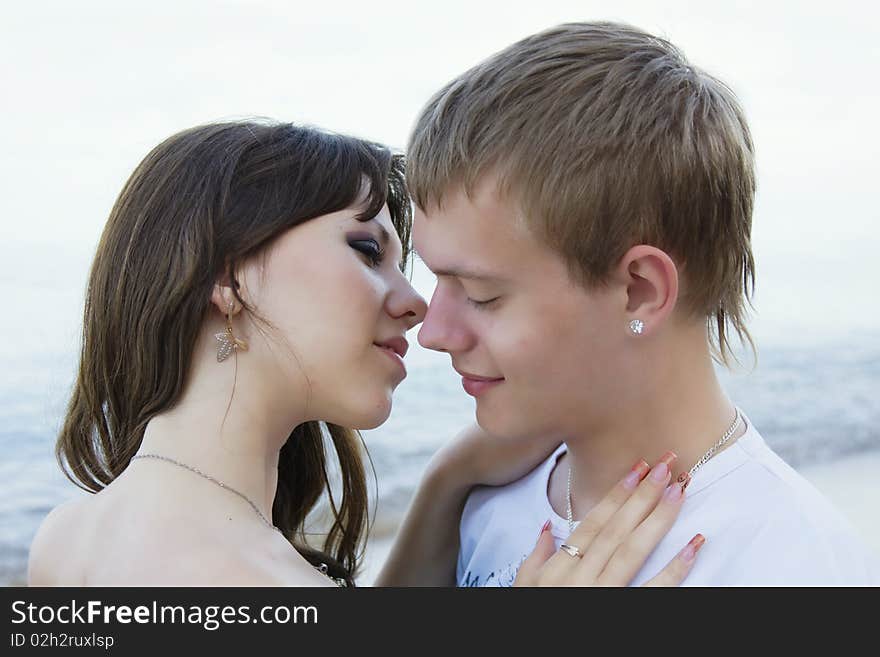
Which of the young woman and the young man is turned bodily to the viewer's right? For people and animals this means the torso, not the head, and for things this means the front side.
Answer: the young woman

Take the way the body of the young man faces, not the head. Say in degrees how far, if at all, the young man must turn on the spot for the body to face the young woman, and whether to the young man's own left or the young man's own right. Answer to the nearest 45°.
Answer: approximately 45° to the young man's own right

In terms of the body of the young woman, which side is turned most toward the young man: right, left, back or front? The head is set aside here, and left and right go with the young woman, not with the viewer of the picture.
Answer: front

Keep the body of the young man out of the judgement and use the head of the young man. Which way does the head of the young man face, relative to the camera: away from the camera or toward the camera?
toward the camera

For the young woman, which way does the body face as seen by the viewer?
to the viewer's right

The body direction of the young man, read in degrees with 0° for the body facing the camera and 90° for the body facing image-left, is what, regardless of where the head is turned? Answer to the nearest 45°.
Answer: approximately 45°

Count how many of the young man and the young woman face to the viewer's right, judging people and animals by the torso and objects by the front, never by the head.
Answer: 1

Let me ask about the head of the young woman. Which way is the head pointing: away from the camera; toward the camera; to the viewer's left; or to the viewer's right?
to the viewer's right
